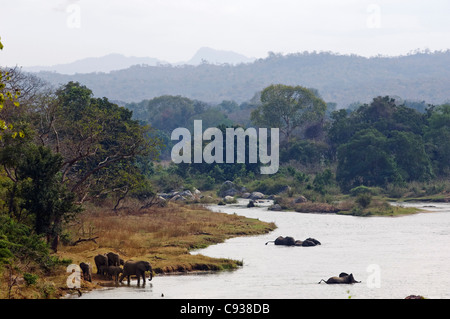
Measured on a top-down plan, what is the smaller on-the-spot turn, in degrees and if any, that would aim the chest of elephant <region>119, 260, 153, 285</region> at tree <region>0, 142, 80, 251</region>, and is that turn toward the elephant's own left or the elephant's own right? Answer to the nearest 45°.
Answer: approximately 135° to the elephant's own left

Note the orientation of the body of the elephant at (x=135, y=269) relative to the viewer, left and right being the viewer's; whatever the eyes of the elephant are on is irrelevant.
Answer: facing to the right of the viewer

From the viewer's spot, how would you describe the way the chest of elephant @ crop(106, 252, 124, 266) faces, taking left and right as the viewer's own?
facing to the right of the viewer

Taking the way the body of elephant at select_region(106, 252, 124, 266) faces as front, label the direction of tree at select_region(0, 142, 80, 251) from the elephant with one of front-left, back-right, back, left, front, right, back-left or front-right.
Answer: back-left

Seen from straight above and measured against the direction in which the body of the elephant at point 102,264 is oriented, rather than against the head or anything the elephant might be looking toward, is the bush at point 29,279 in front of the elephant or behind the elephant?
in front

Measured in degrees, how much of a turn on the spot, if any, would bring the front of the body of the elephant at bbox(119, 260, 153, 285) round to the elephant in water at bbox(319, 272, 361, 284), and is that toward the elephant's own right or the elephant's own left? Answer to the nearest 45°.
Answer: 0° — it already faces it

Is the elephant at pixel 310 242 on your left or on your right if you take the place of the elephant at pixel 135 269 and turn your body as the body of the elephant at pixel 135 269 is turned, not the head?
on your left

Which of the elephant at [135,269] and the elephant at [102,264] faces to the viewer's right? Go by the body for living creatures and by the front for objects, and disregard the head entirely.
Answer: the elephant at [135,269]

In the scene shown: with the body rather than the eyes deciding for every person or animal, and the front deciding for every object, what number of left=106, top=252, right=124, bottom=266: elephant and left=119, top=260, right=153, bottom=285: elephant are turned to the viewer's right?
2

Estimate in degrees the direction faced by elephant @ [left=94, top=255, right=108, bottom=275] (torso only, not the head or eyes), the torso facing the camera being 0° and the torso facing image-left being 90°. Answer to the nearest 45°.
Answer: approximately 0°

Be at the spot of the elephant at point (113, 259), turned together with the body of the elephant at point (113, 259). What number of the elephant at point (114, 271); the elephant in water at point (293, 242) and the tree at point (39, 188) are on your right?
1
